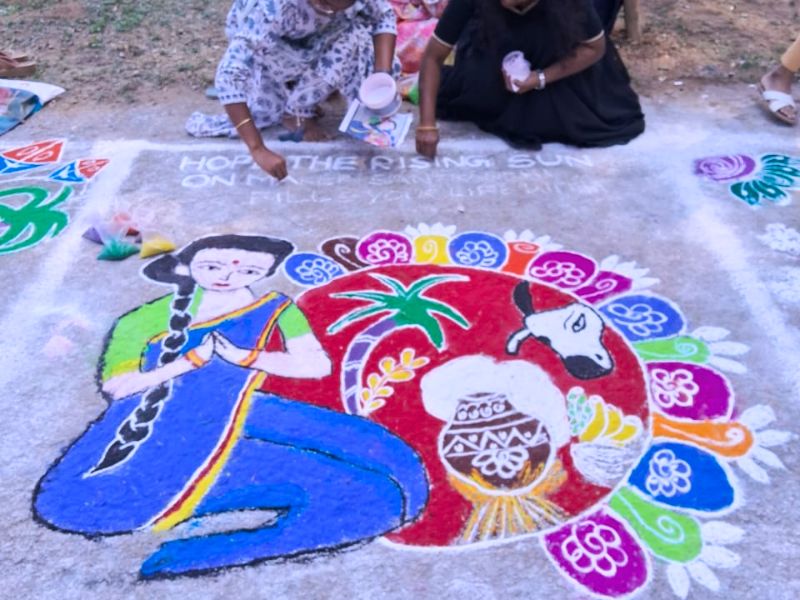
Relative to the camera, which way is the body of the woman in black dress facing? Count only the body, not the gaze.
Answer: toward the camera

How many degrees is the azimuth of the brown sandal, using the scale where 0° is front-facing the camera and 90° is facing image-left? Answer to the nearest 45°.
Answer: approximately 270°

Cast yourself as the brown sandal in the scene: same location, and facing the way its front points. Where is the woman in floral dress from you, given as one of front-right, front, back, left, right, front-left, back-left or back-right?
front-right

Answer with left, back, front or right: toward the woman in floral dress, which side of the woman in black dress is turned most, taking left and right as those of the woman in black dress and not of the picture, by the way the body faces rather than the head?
right
